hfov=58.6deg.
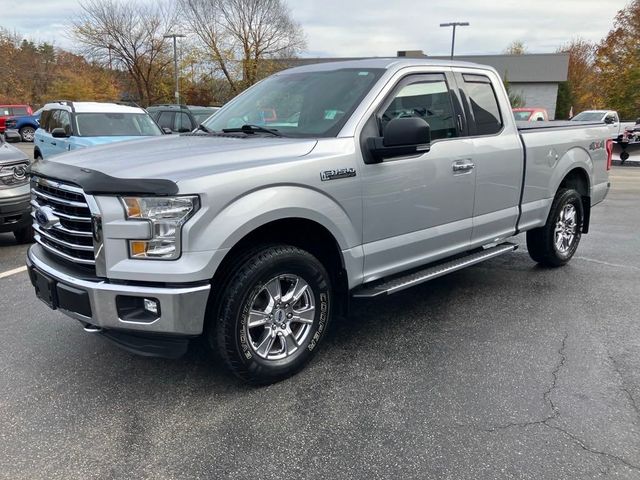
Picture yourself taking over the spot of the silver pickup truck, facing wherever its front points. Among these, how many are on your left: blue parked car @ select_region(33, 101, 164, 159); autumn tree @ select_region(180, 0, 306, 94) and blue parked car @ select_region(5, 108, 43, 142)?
0

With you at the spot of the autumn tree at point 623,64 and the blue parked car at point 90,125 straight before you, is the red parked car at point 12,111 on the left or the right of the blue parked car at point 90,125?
right

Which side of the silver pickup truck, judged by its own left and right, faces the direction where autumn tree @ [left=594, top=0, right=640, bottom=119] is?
back

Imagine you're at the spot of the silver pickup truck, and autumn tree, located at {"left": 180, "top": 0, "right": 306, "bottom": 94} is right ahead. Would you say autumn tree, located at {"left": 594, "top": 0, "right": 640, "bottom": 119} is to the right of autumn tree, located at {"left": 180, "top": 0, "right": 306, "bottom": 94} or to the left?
right

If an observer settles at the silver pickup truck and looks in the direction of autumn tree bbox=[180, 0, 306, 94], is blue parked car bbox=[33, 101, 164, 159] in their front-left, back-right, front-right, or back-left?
front-left

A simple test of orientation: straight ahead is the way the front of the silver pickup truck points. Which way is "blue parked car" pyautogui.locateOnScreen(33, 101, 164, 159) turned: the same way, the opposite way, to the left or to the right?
to the left

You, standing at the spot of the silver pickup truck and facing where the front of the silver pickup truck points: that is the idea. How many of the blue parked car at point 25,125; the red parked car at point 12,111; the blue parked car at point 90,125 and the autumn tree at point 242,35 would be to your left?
0

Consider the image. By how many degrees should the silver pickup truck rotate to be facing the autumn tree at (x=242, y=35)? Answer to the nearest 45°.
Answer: approximately 135° to its right

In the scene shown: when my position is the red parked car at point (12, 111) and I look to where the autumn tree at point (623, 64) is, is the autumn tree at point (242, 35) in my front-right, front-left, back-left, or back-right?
front-left

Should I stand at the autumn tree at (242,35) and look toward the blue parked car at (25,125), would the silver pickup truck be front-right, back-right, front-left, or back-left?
front-left

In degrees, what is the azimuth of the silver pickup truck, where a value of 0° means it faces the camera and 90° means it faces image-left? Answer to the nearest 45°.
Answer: approximately 45°

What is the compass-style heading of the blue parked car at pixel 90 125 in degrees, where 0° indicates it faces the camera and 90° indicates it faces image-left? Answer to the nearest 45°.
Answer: approximately 315°
